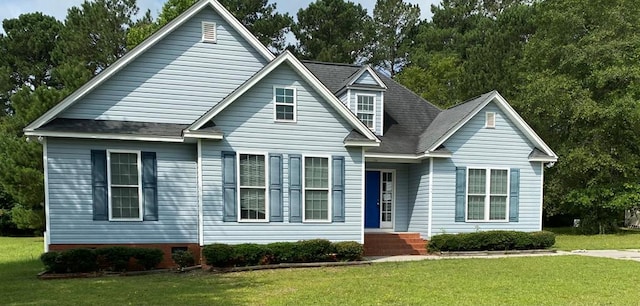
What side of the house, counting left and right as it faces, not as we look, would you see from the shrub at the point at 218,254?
front

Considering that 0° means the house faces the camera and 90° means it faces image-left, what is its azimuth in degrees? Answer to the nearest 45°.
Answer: approximately 0°

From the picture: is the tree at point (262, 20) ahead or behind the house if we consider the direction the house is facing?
behind

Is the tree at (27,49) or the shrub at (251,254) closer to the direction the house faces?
the shrub

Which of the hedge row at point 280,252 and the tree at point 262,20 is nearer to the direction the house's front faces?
the hedge row
